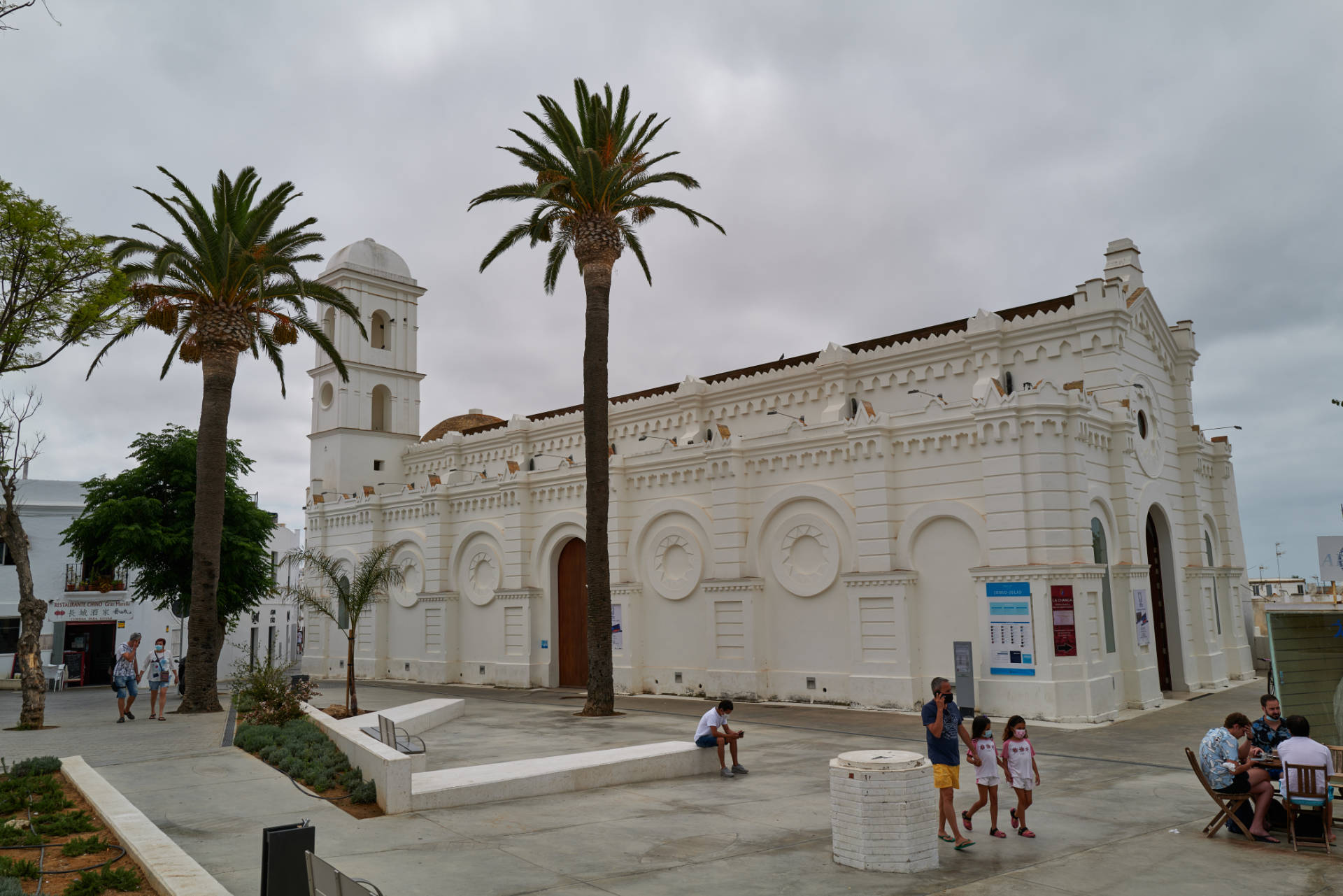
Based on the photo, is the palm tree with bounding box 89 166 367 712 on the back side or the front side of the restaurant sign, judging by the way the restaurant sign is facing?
on the front side

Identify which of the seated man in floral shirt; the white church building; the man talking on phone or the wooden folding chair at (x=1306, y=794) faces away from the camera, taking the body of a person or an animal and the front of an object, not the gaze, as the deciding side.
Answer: the wooden folding chair

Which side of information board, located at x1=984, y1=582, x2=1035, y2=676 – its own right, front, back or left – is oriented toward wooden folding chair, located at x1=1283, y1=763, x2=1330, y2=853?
front

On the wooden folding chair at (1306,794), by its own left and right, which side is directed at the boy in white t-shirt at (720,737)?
left

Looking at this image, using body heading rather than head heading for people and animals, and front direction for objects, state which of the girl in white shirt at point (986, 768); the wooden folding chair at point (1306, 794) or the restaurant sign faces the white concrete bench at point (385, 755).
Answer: the restaurant sign

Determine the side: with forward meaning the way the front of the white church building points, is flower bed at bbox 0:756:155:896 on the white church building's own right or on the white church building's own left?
on the white church building's own right

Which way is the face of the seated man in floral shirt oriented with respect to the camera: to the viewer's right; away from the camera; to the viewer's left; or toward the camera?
to the viewer's right

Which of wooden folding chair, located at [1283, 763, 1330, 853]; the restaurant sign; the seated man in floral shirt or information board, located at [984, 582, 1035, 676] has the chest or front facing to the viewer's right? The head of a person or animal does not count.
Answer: the seated man in floral shirt

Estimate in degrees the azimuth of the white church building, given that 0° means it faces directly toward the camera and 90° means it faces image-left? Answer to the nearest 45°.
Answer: approximately 315°

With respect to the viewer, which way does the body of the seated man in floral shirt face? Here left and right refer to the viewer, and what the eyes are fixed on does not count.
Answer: facing to the right of the viewer

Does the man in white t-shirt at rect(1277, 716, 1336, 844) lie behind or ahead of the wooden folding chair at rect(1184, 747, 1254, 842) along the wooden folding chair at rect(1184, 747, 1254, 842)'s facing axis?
ahead

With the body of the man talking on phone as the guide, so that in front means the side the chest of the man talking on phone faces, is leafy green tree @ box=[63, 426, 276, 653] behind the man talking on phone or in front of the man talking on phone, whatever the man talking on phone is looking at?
behind

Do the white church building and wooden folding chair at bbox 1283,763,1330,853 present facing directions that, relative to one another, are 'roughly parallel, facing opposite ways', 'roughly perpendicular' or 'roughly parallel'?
roughly perpendicular

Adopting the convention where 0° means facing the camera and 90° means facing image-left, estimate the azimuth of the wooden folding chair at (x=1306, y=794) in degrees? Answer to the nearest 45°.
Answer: approximately 180°

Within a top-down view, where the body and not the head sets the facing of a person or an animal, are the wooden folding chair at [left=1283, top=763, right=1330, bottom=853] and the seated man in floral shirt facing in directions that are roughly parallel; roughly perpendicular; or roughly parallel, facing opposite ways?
roughly perpendicular
